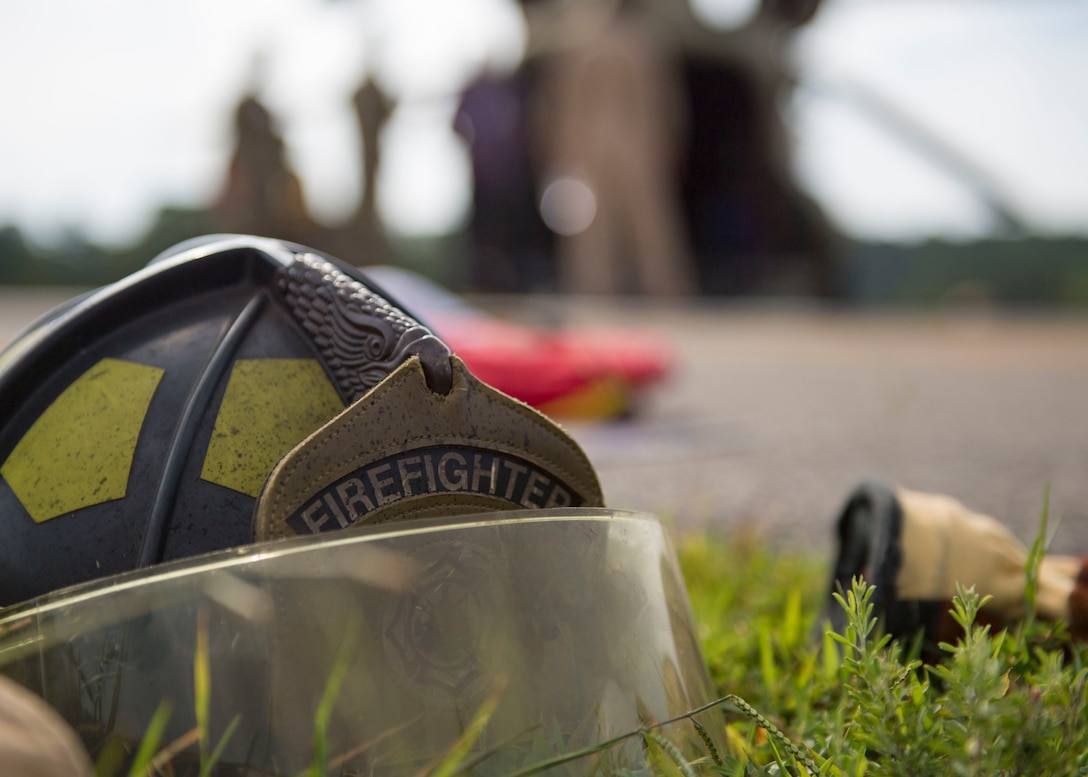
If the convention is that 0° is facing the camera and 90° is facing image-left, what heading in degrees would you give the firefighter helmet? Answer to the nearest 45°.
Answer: approximately 315°

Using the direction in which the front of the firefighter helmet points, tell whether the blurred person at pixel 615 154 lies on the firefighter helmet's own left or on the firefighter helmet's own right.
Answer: on the firefighter helmet's own left

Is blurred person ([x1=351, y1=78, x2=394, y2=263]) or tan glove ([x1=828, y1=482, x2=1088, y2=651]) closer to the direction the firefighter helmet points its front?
the tan glove

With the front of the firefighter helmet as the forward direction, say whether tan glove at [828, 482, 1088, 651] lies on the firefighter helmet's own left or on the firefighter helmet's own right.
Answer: on the firefighter helmet's own left

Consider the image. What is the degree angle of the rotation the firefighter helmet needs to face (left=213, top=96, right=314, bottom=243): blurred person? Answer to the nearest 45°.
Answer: approximately 135° to its left

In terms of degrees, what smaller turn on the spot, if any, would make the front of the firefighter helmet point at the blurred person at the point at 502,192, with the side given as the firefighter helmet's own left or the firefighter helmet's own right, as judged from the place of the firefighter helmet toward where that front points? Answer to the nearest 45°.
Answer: approximately 135° to the firefighter helmet's own left

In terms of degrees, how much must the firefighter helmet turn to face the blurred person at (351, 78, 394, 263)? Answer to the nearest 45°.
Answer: approximately 135° to its left
